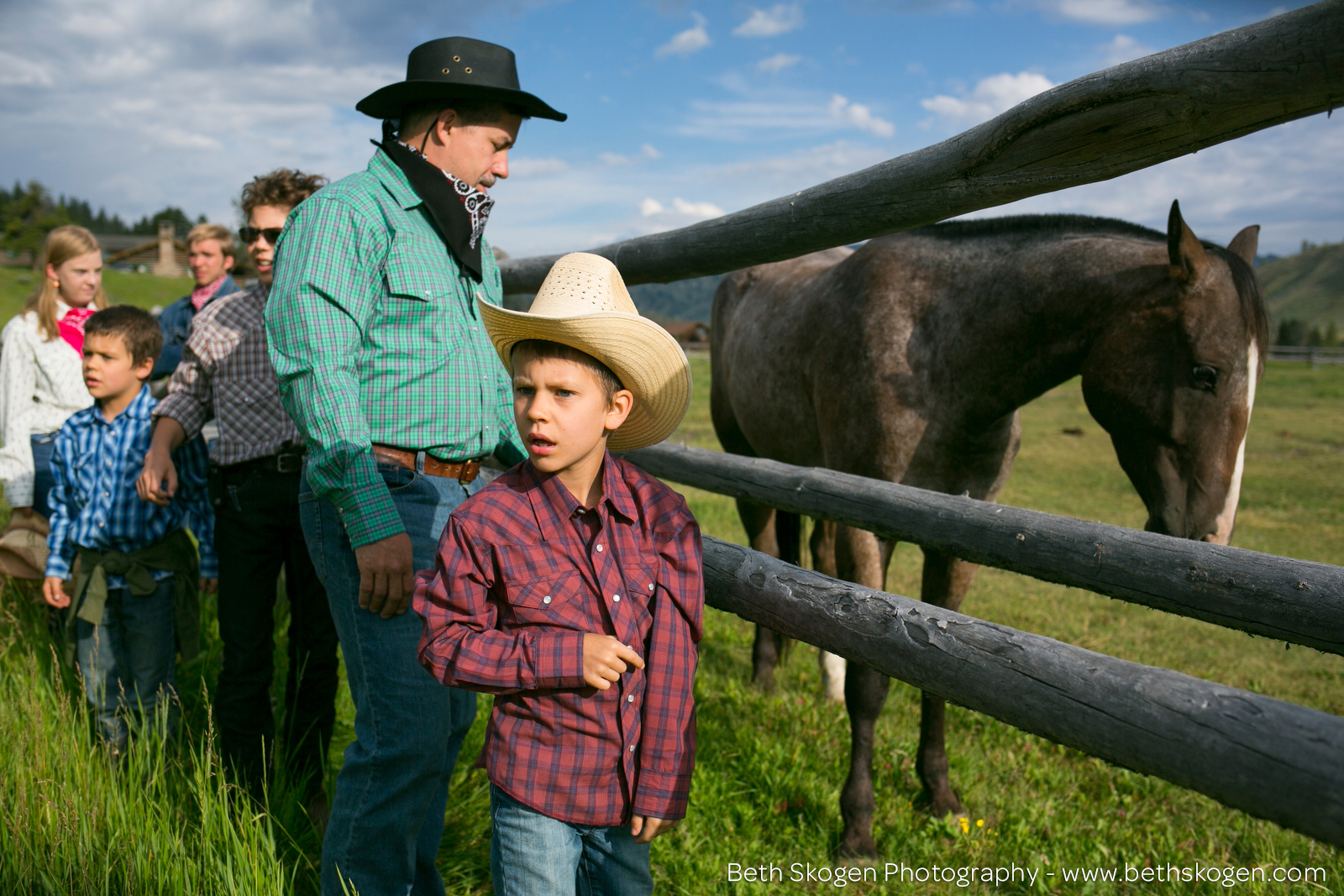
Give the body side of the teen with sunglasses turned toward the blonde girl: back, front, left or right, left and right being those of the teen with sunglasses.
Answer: back

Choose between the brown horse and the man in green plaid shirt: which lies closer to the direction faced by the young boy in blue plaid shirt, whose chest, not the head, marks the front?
the man in green plaid shirt

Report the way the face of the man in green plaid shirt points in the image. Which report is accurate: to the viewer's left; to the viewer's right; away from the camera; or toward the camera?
to the viewer's right

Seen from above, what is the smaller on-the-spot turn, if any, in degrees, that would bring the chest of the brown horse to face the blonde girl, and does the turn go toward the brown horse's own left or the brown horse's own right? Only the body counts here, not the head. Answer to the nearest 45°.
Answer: approximately 135° to the brown horse's own right

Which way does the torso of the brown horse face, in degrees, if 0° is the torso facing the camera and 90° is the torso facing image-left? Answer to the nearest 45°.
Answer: approximately 315°

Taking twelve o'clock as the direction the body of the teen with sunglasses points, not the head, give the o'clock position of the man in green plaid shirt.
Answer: The man in green plaid shirt is roughly at 1 o'clock from the teen with sunglasses.

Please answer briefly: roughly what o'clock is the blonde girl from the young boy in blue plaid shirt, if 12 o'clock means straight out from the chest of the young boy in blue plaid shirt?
The blonde girl is roughly at 4 o'clock from the young boy in blue plaid shirt.

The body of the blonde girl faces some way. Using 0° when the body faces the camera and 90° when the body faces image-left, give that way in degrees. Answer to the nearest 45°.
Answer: approximately 315°

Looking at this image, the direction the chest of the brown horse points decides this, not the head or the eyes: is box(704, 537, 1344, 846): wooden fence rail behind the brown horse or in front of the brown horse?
in front

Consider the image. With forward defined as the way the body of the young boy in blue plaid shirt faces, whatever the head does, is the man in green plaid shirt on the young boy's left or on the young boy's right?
on the young boy's left
